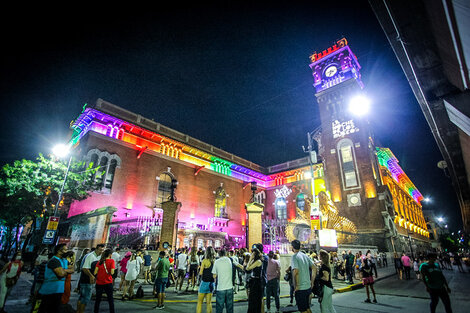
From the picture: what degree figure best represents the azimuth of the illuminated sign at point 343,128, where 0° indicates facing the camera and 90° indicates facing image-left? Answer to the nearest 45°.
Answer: approximately 0°

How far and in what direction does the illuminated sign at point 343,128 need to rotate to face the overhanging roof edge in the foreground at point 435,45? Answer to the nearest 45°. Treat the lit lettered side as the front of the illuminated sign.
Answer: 0° — it already faces it

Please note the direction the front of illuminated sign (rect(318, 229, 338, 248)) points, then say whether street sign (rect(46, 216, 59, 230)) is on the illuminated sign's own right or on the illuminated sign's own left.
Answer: on the illuminated sign's own right

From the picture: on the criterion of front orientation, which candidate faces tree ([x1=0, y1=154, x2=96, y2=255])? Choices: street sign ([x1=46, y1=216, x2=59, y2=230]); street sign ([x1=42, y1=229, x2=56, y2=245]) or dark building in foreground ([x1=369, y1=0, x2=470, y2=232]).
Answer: the dark building in foreground

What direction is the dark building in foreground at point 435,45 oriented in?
to the viewer's left

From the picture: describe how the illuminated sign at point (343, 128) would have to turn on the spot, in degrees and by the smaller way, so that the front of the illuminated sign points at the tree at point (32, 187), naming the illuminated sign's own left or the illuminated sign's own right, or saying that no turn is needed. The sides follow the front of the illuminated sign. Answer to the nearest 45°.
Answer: approximately 45° to the illuminated sign's own right

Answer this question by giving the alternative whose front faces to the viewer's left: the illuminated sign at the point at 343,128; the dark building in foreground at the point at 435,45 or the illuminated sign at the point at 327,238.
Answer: the dark building in foreground
